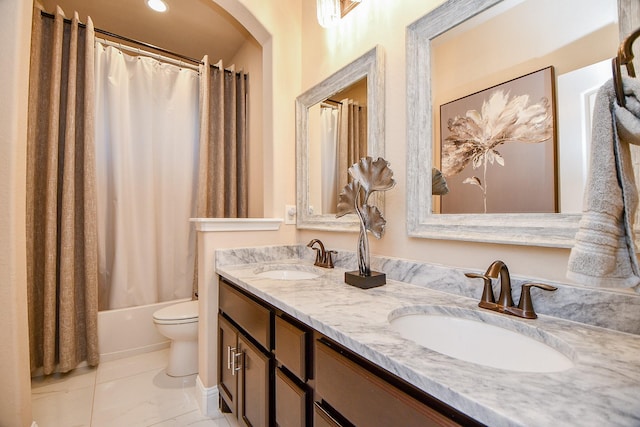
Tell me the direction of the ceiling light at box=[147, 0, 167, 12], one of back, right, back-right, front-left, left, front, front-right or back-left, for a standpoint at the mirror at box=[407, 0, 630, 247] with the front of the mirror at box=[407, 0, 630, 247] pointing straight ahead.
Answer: front-right

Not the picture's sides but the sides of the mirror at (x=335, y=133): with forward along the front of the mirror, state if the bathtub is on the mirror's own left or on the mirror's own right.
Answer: on the mirror's own right

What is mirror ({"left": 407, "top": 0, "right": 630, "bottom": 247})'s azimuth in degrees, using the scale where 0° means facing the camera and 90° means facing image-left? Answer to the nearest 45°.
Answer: approximately 45°

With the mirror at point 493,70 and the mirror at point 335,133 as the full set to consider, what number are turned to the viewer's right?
0

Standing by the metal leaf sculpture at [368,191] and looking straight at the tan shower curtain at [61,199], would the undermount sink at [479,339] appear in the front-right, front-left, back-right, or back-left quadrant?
back-left

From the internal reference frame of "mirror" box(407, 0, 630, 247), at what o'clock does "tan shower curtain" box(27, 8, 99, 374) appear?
The tan shower curtain is roughly at 1 o'clock from the mirror.

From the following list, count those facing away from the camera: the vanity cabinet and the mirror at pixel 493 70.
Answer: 0

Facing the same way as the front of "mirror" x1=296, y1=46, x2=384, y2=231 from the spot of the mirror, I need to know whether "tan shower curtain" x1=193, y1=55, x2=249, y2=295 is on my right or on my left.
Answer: on my right

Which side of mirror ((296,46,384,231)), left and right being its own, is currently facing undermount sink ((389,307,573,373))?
left

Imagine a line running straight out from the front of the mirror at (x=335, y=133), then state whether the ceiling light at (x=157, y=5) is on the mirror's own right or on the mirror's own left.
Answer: on the mirror's own right

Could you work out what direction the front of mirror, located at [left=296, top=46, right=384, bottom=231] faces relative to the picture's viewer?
facing the viewer and to the left of the viewer
